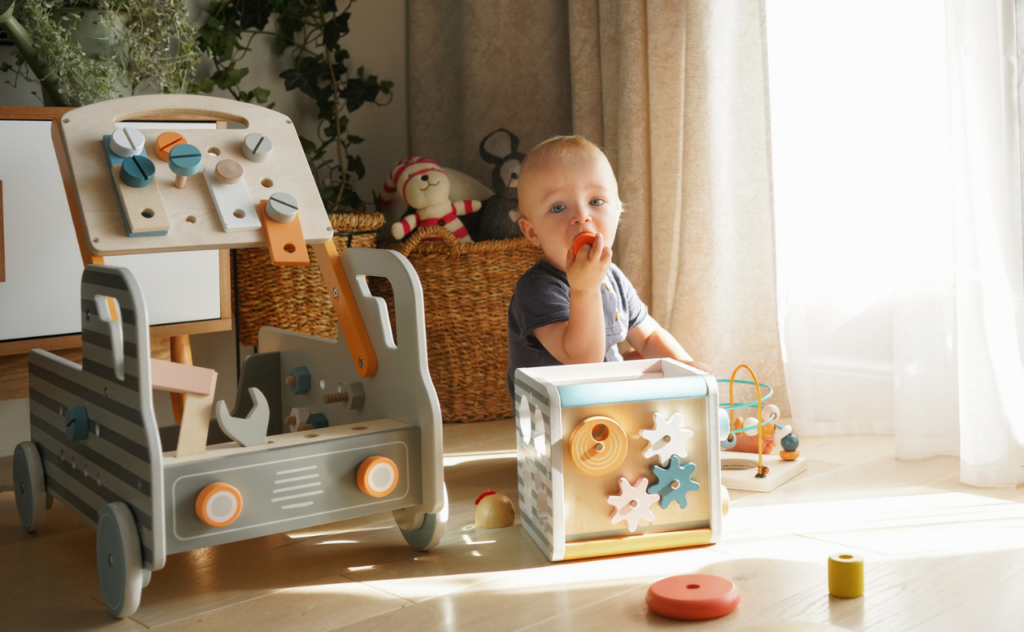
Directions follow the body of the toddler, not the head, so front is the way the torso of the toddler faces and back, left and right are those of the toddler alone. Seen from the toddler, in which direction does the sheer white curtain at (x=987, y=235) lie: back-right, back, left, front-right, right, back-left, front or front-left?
front-left

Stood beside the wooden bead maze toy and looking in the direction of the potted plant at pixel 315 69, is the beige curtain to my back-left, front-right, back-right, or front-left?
front-right

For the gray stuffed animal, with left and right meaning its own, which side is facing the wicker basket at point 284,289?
right

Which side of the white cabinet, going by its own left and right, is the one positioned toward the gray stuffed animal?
left

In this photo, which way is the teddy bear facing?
toward the camera

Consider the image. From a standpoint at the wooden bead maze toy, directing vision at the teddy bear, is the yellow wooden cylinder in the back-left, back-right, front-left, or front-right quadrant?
back-left

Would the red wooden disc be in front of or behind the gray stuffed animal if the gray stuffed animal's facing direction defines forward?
in front

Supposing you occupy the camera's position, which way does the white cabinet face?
facing the viewer

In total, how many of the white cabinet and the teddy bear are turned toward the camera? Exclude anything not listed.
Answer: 2
